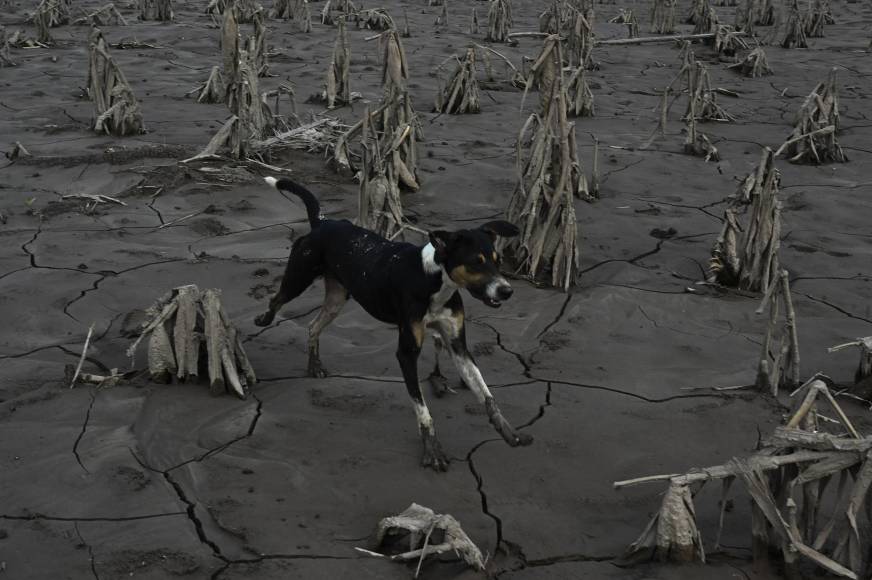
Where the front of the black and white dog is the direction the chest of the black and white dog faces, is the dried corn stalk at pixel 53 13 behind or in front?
behind

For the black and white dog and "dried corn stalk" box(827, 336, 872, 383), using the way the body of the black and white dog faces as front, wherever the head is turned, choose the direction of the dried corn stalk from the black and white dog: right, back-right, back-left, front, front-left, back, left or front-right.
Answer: front-left

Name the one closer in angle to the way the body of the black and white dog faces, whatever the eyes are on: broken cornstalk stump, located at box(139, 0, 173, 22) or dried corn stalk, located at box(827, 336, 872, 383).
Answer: the dried corn stalk

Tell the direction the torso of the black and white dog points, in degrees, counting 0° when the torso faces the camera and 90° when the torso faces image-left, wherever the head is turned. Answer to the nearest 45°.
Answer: approximately 315°

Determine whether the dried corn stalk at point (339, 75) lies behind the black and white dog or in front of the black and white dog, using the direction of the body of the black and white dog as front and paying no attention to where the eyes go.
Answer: behind

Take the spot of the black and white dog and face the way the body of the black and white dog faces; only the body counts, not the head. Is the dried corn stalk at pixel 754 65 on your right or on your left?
on your left

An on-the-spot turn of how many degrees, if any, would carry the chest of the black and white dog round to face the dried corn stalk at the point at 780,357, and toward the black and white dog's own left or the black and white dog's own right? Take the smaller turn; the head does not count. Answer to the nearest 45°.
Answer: approximately 45° to the black and white dog's own left

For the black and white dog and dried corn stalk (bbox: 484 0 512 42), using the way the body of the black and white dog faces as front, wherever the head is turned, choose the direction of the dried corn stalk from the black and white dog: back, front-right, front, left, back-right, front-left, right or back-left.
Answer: back-left

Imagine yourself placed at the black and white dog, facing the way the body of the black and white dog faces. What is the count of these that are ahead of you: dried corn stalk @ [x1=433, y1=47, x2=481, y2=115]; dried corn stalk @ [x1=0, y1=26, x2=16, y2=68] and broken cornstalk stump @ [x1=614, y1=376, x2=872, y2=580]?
1

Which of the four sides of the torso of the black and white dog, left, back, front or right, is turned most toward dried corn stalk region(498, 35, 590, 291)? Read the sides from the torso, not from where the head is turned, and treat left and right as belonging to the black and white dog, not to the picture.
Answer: left

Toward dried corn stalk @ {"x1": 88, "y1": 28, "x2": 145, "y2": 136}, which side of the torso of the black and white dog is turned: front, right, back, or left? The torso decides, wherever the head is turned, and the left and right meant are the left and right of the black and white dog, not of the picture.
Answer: back

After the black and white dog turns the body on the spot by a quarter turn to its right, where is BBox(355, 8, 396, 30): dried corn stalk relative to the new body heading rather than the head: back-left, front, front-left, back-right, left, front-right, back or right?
back-right

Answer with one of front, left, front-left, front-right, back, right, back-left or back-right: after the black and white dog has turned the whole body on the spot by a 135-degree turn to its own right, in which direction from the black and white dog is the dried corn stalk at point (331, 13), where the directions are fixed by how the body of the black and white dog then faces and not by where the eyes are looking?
right
